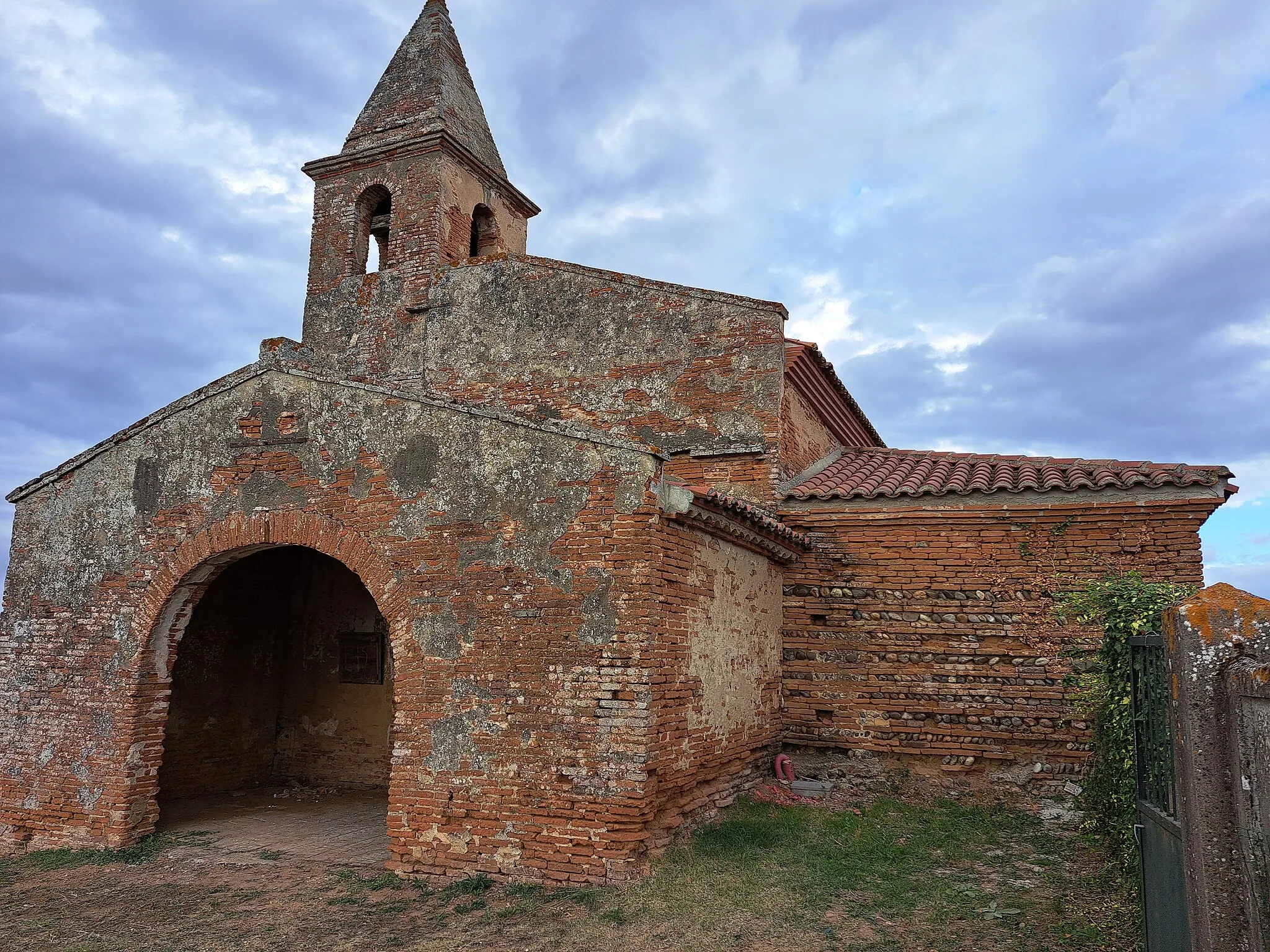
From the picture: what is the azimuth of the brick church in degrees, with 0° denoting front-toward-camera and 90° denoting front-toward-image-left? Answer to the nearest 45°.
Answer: approximately 45°

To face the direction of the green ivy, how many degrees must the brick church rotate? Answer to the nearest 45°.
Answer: approximately 90° to its left

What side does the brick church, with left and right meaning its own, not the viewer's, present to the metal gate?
left
